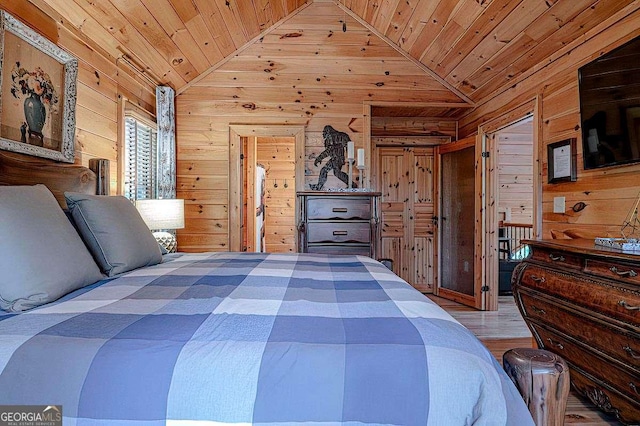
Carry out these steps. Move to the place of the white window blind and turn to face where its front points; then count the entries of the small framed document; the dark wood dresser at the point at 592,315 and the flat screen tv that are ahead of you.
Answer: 3

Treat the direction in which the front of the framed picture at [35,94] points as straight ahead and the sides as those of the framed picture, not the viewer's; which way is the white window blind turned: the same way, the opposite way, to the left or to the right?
the same way

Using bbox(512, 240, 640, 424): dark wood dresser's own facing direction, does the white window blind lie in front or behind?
in front

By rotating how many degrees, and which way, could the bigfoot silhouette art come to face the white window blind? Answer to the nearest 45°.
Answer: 0° — it already faces it

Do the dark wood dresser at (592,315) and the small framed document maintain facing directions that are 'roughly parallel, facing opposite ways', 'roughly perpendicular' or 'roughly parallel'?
roughly parallel

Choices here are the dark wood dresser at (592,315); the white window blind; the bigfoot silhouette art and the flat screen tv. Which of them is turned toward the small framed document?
the white window blind

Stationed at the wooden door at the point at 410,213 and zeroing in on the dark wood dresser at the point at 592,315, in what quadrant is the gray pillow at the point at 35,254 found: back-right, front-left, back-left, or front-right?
front-right

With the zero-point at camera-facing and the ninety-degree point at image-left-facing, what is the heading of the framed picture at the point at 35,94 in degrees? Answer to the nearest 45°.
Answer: approximately 315°

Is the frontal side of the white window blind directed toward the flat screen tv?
yes

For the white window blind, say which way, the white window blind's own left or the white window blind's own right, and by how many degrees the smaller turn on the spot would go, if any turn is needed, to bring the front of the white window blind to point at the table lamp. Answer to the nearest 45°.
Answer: approximately 45° to the white window blind's own right

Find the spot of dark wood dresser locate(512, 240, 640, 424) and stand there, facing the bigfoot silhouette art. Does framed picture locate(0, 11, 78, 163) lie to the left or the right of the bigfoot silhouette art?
left

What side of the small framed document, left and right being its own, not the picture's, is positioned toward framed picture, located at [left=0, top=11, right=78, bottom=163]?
front

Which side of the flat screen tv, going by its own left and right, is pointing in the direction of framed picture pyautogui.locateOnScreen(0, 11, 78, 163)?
front

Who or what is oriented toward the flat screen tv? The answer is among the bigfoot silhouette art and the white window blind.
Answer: the white window blind
